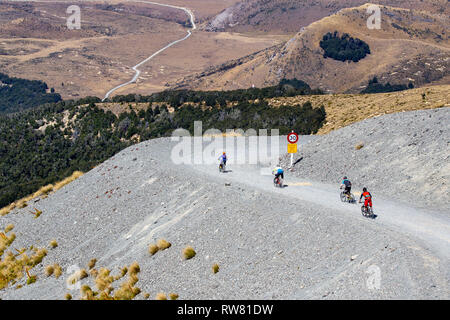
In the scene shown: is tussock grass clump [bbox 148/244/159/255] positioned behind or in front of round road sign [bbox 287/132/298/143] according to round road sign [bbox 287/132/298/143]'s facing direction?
in front

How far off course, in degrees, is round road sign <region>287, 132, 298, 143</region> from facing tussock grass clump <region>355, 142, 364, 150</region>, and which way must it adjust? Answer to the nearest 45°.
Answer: approximately 90° to its left

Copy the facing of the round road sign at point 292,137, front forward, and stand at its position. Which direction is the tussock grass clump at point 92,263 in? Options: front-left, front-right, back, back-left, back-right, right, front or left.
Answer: front-right

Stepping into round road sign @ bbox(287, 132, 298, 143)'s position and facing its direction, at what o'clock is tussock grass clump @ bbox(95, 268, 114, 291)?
The tussock grass clump is roughly at 1 o'clock from the round road sign.

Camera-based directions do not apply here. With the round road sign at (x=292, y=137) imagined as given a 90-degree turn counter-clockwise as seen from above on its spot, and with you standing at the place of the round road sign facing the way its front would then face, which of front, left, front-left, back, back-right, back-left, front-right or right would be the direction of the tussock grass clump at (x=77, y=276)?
back-right

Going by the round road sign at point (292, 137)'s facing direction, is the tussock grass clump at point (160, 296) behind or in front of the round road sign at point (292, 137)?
in front

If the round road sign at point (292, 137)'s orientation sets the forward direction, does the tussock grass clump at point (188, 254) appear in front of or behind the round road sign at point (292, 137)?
in front

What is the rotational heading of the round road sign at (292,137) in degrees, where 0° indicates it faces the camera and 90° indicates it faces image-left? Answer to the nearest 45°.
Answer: approximately 0°

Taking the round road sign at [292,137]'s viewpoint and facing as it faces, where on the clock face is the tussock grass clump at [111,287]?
The tussock grass clump is roughly at 1 o'clock from the round road sign.

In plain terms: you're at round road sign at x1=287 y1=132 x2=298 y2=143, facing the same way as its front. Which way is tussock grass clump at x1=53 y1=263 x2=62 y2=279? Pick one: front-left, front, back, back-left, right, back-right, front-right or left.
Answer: front-right
